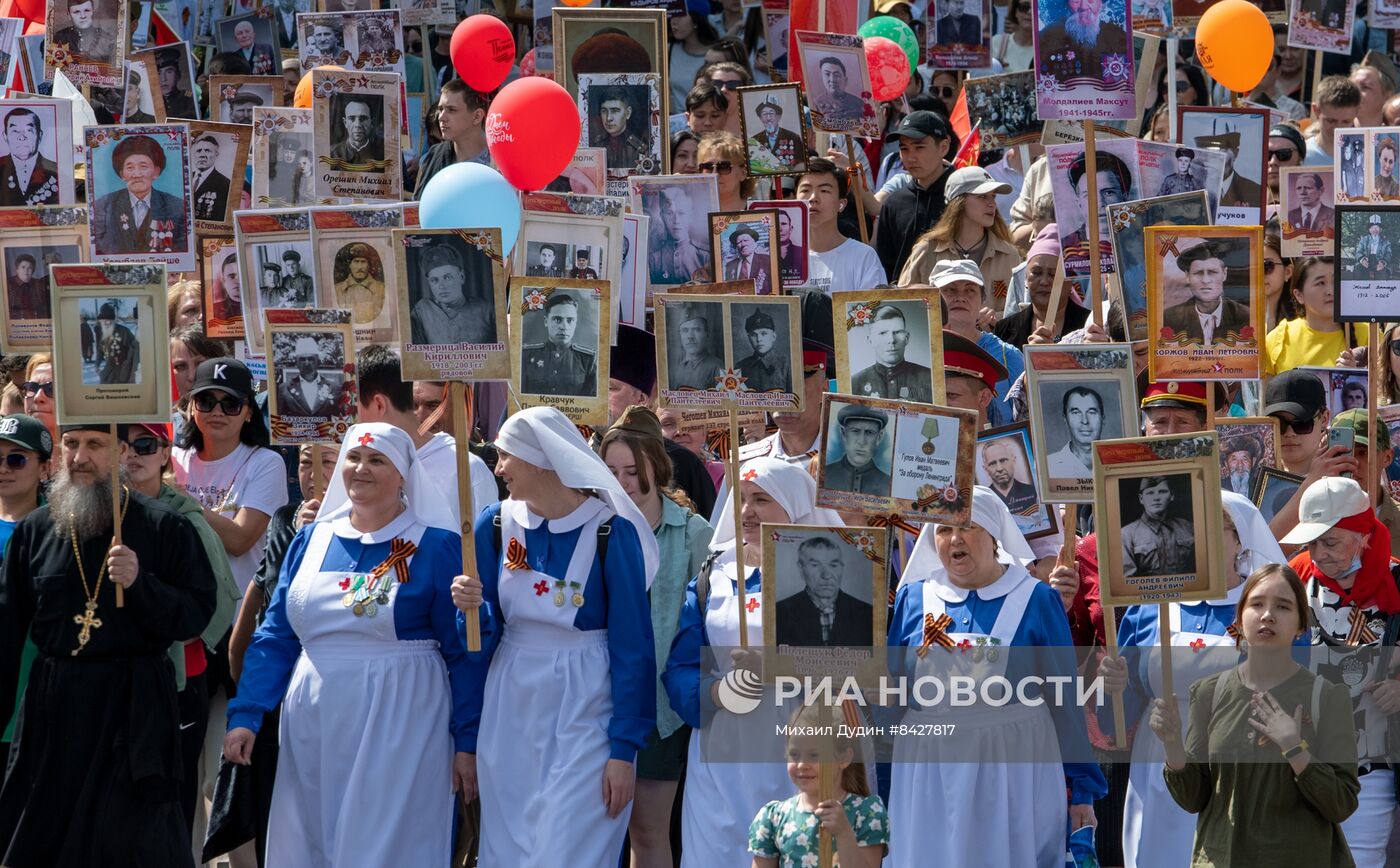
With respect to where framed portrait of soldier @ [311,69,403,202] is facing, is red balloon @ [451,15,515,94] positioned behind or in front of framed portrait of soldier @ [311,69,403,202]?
behind

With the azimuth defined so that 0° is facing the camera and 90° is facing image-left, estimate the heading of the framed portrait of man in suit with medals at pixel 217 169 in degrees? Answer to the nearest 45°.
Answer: approximately 0°

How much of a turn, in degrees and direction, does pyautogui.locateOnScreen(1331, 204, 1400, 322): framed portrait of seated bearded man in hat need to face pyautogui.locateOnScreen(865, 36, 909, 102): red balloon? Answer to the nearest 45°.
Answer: approximately 135° to its right

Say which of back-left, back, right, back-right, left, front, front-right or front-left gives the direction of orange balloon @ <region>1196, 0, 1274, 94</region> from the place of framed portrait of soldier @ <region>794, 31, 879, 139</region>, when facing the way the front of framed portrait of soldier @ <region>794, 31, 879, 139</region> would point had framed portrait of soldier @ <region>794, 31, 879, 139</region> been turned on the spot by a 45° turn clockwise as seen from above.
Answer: back-left

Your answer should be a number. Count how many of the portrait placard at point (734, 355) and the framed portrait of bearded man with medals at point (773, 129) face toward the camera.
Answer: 2

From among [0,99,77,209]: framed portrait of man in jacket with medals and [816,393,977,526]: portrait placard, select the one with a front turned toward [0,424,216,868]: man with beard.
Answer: the framed portrait of man in jacket with medals
